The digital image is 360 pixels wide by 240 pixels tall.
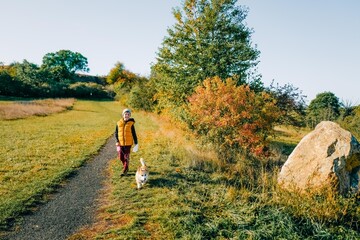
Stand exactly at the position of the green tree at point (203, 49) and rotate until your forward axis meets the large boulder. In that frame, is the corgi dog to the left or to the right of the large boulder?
right

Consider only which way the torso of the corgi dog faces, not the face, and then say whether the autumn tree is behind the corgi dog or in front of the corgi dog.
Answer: behind

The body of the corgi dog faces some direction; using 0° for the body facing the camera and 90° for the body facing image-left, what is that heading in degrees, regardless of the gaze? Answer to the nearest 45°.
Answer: approximately 0°

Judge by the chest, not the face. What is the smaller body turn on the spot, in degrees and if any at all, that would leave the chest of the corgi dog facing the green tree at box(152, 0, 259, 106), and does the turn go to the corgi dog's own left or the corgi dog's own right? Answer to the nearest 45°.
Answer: approximately 180°

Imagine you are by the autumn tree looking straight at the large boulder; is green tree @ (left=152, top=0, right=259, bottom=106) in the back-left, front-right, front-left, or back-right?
back-left

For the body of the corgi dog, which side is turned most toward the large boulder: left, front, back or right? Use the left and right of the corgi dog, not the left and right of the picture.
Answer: left
